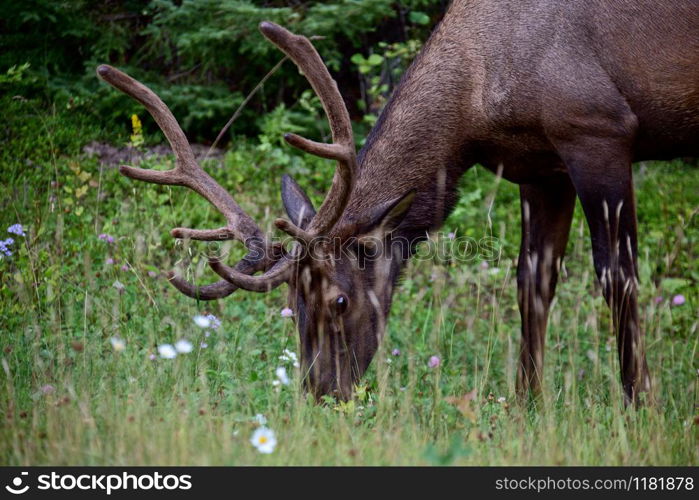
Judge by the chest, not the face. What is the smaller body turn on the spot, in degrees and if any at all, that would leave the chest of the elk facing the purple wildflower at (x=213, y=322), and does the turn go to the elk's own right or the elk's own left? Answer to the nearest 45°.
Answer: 0° — it already faces it

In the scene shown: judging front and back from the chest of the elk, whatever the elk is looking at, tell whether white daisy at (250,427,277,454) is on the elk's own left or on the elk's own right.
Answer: on the elk's own left

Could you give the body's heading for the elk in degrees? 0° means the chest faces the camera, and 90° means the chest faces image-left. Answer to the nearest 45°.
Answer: approximately 90°
